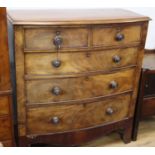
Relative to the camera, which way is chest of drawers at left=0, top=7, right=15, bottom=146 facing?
toward the camera
